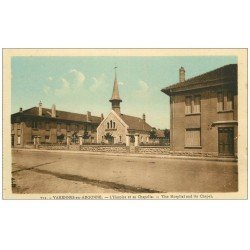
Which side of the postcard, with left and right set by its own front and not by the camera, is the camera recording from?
front
